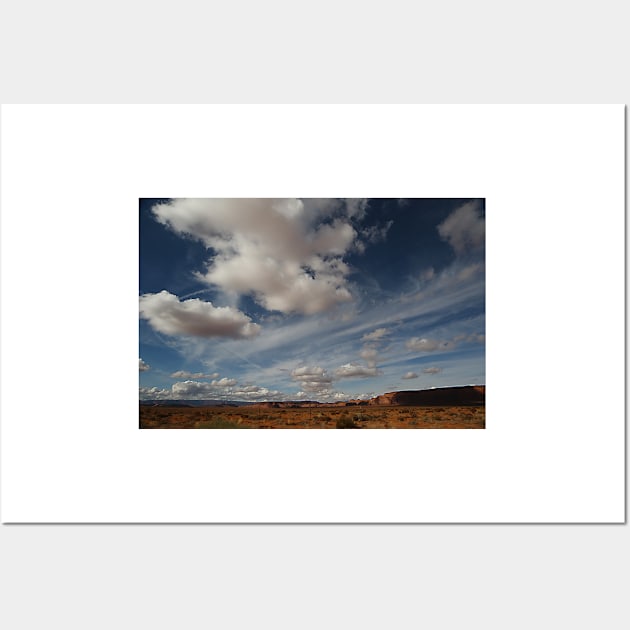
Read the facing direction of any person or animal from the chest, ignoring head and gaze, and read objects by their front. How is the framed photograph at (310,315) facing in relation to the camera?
toward the camera
